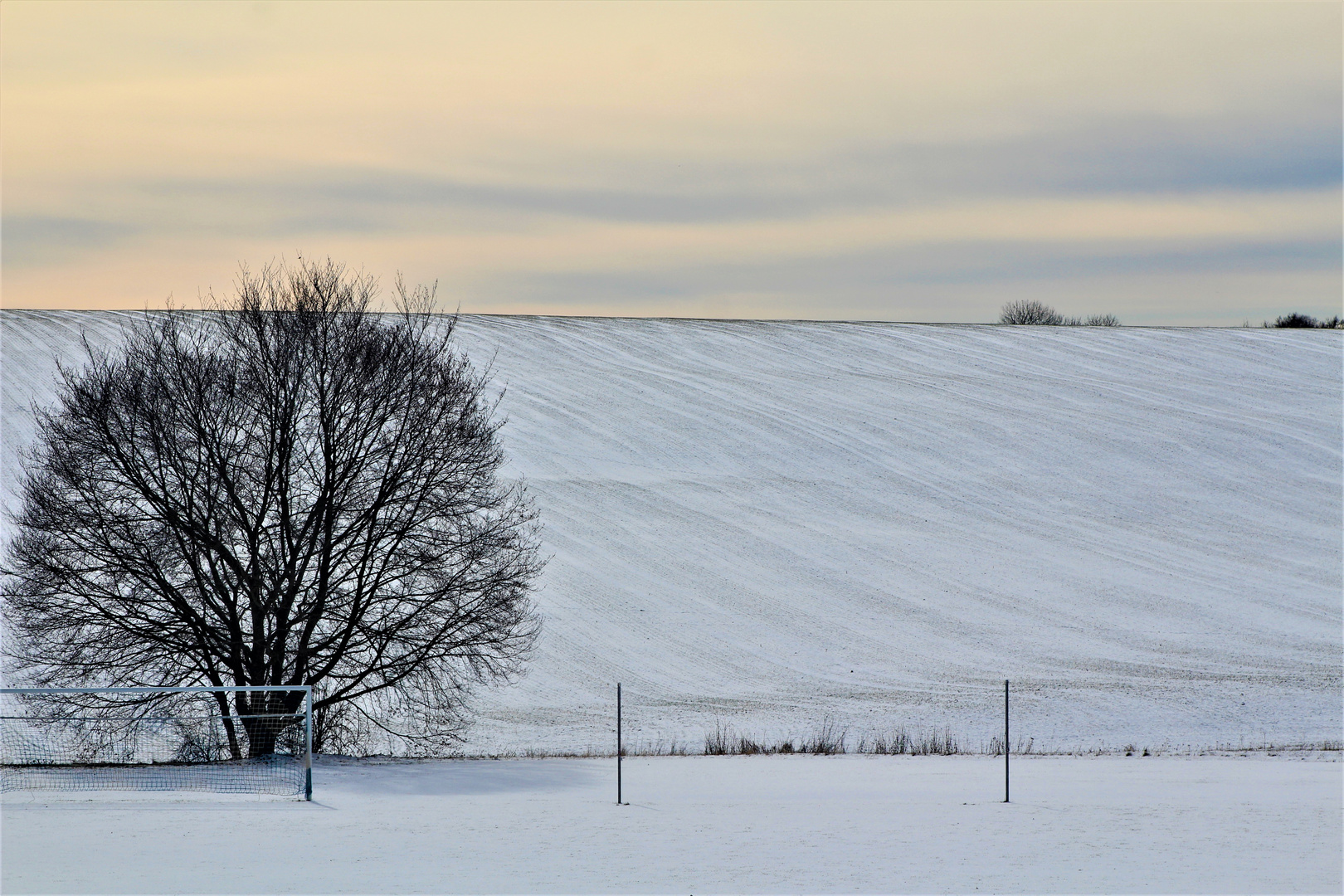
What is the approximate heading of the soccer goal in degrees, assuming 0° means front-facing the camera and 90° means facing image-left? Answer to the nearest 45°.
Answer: approximately 0°
